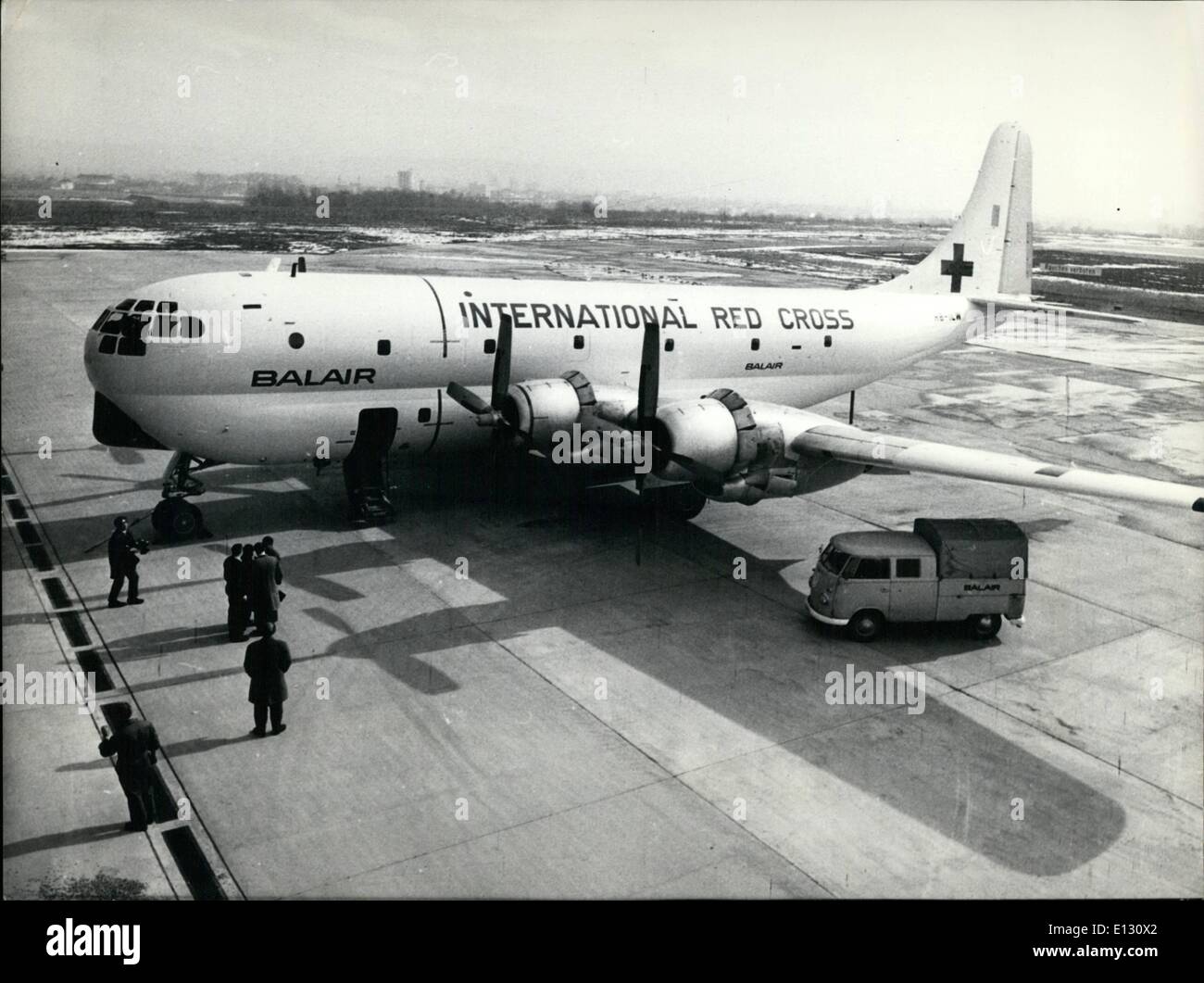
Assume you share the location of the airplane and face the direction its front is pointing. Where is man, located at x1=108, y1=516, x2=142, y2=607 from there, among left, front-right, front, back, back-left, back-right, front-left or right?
front

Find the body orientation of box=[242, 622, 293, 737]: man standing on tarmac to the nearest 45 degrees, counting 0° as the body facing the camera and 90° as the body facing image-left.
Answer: approximately 180°

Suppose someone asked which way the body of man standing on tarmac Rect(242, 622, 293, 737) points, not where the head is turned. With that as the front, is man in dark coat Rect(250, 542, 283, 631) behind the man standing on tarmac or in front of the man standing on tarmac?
in front

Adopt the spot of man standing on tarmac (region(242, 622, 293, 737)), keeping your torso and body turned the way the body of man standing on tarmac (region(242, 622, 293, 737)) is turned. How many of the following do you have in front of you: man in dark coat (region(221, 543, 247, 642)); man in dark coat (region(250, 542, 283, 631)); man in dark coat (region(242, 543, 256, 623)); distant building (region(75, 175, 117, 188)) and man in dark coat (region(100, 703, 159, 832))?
4

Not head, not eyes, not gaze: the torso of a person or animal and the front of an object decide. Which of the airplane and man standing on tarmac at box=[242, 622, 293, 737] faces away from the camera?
the man standing on tarmac

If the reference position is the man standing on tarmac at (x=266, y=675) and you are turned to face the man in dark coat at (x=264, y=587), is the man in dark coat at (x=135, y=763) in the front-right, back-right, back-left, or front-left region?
back-left

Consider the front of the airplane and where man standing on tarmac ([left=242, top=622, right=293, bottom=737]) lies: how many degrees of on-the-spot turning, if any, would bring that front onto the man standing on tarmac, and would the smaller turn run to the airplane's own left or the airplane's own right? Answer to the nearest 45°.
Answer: approximately 45° to the airplane's own left

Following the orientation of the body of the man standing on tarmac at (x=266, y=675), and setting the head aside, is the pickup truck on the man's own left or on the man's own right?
on the man's own right

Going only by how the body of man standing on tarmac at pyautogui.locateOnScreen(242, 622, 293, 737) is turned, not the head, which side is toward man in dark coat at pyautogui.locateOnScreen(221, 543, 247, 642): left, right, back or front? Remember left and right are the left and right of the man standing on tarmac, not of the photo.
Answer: front

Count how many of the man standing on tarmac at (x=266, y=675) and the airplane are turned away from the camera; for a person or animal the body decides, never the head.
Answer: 1

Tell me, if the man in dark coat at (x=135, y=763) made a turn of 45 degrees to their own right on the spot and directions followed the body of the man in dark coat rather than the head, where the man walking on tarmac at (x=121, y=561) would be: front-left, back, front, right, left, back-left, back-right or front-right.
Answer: front

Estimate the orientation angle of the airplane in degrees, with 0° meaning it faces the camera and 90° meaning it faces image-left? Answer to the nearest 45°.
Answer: approximately 45°

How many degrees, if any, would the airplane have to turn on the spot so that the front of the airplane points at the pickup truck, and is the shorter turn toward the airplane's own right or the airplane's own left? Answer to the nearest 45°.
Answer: approximately 90° to the airplane's own left

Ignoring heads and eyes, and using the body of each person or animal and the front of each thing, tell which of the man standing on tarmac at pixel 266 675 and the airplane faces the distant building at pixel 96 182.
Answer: the man standing on tarmac
